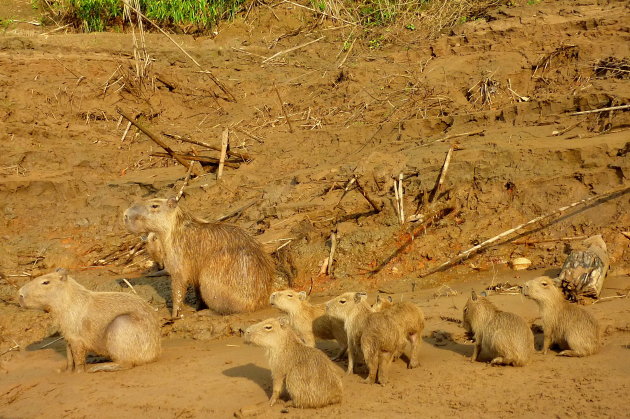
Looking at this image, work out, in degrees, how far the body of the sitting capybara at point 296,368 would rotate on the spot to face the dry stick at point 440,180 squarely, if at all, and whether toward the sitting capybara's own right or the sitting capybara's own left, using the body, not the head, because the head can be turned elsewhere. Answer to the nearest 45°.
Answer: approximately 135° to the sitting capybara's own right

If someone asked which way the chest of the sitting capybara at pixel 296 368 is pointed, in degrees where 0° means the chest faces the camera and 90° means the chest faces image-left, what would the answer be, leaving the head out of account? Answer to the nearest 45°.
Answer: approximately 90°

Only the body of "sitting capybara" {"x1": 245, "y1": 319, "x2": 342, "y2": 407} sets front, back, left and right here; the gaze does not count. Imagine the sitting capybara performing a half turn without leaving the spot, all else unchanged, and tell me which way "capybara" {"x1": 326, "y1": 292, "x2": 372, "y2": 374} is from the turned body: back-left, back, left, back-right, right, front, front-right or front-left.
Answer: front-left

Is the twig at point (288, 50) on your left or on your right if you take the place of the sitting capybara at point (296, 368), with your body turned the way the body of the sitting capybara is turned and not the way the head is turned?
on your right

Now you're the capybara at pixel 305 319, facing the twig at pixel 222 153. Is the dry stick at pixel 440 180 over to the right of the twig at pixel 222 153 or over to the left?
right

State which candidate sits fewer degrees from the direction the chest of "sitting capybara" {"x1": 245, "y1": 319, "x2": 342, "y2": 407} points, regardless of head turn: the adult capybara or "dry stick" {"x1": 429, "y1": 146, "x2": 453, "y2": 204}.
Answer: the adult capybara

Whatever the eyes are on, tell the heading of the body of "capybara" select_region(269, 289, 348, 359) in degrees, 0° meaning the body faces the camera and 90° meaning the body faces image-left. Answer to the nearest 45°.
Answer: approximately 90°

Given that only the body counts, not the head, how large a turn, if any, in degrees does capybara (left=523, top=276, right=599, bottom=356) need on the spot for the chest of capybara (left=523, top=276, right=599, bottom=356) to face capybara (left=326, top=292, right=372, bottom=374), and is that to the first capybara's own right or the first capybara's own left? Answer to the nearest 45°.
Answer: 0° — it already faces it

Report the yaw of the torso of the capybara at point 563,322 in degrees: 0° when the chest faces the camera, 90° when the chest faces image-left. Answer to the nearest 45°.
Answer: approximately 90°

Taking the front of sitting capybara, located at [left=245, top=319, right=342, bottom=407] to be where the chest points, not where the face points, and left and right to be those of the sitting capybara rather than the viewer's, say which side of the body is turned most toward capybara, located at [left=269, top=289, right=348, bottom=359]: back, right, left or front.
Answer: right

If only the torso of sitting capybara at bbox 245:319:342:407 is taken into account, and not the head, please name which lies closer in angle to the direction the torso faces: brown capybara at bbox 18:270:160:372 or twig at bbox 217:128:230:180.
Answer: the brown capybara

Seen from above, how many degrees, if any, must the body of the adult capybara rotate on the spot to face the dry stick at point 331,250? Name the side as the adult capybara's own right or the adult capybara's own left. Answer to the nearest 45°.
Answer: approximately 180°

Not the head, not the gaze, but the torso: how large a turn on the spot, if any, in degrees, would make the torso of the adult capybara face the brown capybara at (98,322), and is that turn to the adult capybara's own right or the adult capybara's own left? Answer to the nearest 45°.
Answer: approximately 45° to the adult capybara's own left

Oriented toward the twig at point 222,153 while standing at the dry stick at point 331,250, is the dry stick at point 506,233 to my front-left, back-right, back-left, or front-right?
back-right

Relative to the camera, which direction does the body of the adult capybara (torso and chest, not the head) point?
to the viewer's left

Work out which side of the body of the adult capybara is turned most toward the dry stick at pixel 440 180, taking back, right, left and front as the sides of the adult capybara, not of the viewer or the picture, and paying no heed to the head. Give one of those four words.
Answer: back
